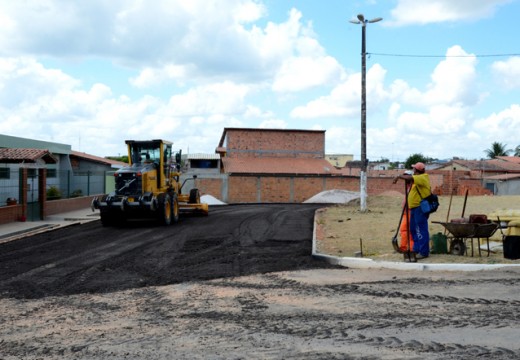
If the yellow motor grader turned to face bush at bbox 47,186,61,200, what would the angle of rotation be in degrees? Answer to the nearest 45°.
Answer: approximately 90° to its left

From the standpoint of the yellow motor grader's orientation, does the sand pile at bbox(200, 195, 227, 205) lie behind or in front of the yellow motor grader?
in front

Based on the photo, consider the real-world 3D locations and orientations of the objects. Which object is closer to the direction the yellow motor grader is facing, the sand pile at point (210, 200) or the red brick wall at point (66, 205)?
the sand pile

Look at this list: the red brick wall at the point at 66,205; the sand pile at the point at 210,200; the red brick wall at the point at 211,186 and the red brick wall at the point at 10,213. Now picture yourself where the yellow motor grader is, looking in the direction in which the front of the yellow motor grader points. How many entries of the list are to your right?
0

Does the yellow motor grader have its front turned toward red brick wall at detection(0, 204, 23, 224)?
no

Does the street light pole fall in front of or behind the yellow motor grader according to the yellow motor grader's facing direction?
in front

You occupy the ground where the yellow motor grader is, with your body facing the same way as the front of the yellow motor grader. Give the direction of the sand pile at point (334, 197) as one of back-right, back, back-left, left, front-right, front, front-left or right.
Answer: front

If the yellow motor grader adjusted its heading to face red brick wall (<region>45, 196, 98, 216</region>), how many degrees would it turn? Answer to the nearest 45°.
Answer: approximately 90° to its left

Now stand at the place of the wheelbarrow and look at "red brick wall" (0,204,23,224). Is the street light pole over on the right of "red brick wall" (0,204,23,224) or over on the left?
right

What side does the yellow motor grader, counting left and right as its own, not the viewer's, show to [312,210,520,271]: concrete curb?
right

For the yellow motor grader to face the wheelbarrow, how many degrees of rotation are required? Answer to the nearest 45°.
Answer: approximately 90° to its right

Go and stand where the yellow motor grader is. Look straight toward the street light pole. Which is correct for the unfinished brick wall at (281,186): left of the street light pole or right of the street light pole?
left

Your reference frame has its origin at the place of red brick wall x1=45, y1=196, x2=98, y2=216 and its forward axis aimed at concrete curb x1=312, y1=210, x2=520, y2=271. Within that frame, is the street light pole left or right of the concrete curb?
left

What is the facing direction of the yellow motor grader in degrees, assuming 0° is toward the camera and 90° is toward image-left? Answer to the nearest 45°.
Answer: approximately 225°

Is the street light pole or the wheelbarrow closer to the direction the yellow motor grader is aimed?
the street light pole

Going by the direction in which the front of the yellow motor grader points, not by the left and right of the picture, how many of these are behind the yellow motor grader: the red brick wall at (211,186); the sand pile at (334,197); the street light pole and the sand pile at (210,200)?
0

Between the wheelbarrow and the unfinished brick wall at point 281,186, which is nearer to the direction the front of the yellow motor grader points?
the unfinished brick wall
